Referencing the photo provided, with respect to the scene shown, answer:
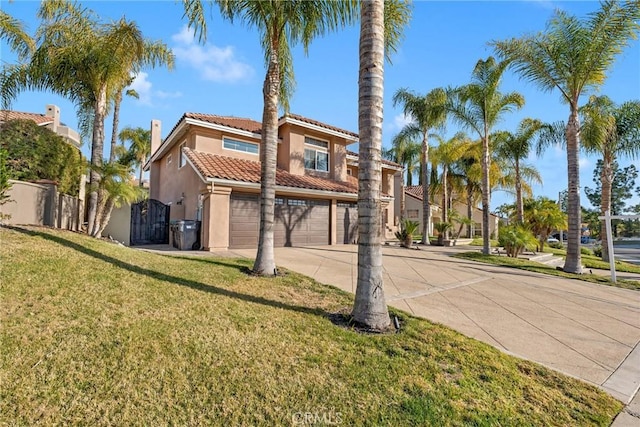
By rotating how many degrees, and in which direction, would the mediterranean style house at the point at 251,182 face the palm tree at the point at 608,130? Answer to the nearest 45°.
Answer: approximately 45° to its left

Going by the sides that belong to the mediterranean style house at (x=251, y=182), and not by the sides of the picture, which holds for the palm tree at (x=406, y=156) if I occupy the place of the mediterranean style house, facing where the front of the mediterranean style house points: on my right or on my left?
on my left

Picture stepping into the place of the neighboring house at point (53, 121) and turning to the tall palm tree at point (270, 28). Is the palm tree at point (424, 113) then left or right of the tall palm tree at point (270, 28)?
left

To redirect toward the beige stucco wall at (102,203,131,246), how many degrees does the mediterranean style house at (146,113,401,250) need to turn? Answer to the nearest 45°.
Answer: approximately 135° to its right

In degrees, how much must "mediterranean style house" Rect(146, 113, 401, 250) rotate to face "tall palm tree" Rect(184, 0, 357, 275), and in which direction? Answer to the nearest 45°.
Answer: approximately 45° to its right

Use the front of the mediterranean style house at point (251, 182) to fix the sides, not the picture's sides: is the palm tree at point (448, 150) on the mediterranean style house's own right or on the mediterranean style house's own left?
on the mediterranean style house's own left

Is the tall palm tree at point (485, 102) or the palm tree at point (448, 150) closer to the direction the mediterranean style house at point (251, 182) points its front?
the tall palm tree

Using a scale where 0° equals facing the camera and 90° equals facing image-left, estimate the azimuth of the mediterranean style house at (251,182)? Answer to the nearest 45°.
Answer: approximately 315°

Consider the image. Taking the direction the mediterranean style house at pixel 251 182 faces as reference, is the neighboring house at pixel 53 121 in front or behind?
behind
